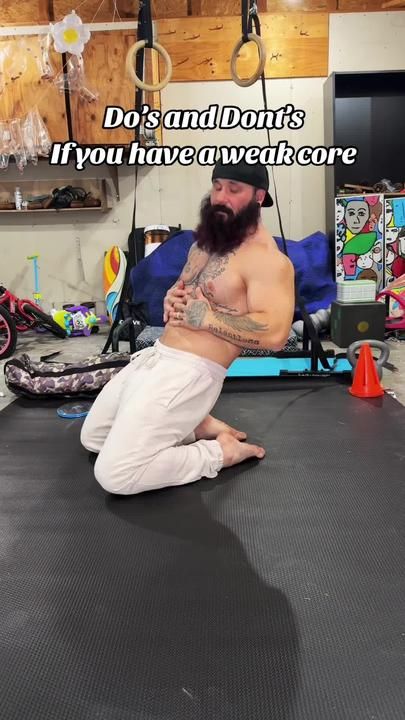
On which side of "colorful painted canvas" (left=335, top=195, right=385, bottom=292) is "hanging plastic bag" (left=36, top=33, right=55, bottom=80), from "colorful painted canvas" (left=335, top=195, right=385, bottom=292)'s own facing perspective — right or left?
on its right

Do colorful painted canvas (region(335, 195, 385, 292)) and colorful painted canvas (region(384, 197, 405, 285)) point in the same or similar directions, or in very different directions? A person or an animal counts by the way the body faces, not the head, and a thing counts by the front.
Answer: same or similar directions

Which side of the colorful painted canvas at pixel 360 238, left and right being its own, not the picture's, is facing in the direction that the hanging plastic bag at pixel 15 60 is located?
right

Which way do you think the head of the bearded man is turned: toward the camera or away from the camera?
toward the camera

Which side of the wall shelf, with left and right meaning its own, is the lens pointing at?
front

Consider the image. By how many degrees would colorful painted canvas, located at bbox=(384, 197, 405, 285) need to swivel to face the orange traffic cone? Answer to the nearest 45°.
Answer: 0° — it already faces it

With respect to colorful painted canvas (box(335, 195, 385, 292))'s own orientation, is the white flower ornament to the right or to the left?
on its right

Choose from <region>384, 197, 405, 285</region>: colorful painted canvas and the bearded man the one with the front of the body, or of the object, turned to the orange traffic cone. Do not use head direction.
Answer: the colorful painted canvas

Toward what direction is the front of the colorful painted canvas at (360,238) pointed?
toward the camera

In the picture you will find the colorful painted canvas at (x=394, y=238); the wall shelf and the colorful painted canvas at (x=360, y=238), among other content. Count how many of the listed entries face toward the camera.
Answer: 3

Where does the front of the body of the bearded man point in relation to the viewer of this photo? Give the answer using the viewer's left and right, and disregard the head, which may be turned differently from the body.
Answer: facing the viewer and to the left of the viewer
